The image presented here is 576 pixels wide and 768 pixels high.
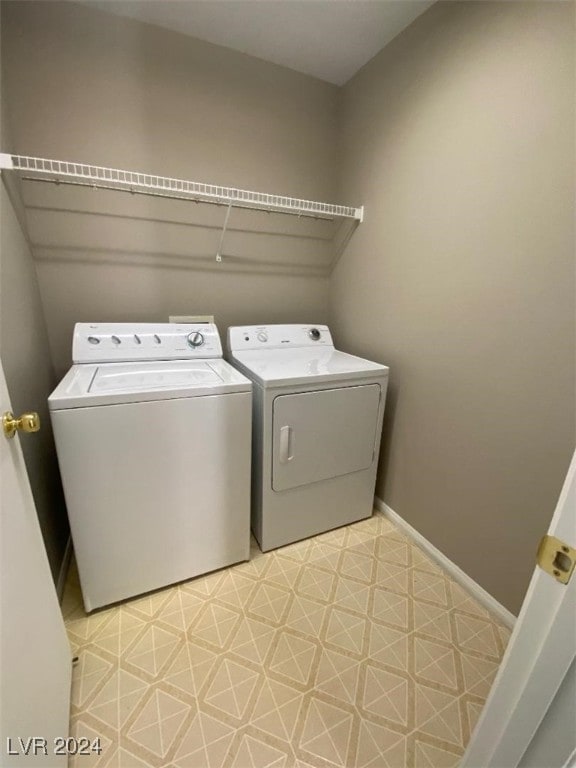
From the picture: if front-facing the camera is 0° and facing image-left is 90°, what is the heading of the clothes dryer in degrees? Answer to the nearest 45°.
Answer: approximately 315°

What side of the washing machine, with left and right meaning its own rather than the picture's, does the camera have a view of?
front

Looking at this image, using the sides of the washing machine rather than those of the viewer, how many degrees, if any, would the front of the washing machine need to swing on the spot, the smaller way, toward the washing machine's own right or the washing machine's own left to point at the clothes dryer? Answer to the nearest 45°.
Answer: approximately 90° to the washing machine's own left

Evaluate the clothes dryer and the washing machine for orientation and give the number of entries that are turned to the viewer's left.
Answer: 0

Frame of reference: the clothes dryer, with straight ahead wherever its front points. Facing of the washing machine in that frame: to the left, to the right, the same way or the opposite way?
the same way
